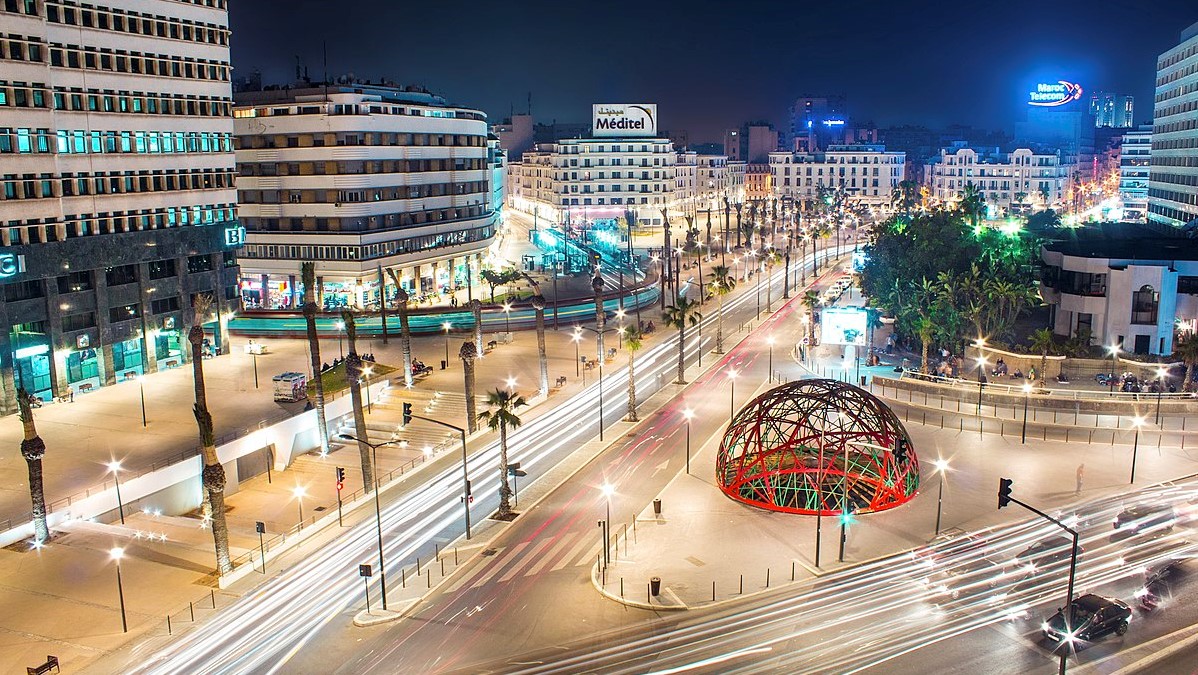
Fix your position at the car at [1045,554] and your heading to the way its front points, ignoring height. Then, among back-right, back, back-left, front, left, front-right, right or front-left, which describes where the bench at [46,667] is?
front

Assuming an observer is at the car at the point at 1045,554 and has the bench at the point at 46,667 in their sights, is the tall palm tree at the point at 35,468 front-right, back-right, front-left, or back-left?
front-right

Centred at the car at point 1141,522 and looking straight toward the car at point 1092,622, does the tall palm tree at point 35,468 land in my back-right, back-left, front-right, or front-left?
front-right

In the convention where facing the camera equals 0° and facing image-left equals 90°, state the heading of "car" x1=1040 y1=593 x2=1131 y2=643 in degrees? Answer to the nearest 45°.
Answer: approximately 45°

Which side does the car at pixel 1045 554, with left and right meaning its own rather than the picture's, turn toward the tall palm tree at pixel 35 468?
front

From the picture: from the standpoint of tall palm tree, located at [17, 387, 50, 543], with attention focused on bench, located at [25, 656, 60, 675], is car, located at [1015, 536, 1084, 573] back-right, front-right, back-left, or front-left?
front-left

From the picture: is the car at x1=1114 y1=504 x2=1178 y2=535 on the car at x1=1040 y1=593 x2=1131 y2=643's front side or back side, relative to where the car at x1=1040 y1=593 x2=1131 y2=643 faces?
on the back side

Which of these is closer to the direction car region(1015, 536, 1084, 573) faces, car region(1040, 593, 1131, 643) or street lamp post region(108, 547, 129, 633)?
the street lamp post

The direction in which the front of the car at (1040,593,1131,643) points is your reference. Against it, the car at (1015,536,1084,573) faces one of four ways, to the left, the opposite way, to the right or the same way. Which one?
the same way

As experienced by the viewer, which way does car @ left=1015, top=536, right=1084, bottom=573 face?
facing the viewer and to the left of the viewer

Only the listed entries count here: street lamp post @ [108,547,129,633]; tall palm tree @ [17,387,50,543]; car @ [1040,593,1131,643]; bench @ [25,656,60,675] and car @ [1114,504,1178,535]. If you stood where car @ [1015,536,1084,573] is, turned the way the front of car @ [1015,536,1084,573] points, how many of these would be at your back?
1

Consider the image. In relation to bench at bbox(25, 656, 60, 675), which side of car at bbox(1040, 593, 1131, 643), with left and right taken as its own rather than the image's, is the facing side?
front

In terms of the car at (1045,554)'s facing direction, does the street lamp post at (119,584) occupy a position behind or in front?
in front

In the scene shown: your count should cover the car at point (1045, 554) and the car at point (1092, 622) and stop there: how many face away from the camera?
0

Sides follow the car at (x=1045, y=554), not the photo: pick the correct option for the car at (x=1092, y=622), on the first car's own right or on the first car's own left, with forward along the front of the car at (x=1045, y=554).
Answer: on the first car's own left

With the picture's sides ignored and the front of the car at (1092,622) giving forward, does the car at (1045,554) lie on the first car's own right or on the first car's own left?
on the first car's own right

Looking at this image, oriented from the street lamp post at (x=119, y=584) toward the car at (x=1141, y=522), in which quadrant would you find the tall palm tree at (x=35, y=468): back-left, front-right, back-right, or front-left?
back-left
